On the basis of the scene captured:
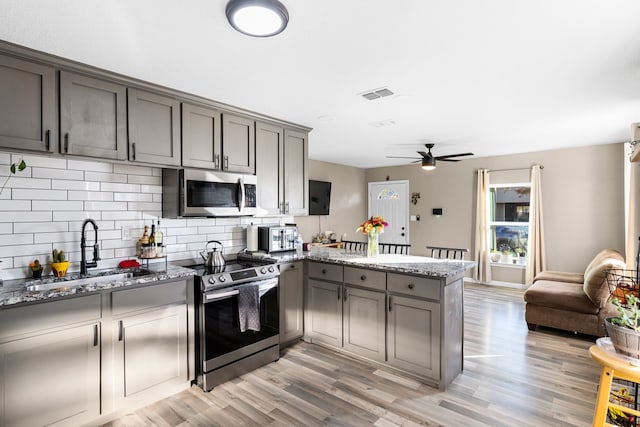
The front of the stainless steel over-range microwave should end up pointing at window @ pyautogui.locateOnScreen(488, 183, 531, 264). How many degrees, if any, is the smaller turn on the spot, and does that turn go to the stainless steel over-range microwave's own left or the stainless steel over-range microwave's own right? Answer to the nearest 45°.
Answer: approximately 45° to the stainless steel over-range microwave's own left

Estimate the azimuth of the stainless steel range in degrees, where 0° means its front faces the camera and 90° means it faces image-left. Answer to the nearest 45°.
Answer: approximately 315°

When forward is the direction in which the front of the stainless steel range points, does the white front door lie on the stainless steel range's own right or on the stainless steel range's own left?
on the stainless steel range's own left

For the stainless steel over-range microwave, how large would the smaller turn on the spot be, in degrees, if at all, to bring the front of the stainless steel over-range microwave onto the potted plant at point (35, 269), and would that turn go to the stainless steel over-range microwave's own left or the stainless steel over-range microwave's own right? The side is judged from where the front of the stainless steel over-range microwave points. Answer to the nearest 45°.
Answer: approximately 135° to the stainless steel over-range microwave's own right

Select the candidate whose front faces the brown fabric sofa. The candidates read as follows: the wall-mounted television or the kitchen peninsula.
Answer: the wall-mounted television

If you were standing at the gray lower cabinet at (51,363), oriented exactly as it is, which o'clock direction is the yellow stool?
The yellow stool is roughly at 12 o'clock from the gray lower cabinet.

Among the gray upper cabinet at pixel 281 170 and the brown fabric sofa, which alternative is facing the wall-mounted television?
the brown fabric sofa

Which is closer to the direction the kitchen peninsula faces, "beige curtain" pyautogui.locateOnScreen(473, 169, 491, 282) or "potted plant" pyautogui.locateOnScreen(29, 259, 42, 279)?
the potted plant

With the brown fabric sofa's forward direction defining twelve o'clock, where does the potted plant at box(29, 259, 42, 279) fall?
The potted plant is roughly at 10 o'clock from the brown fabric sofa.

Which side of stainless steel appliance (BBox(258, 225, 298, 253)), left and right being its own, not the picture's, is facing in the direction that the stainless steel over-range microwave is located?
right

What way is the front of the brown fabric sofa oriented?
to the viewer's left
